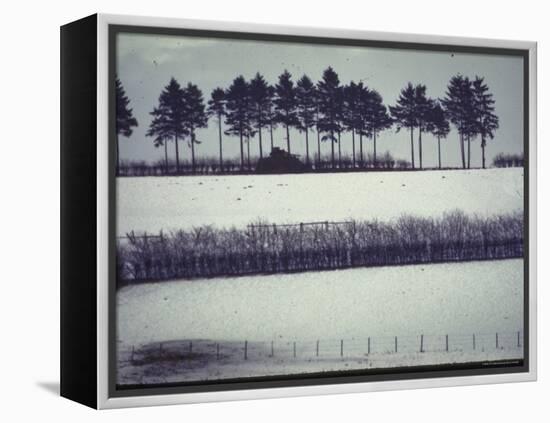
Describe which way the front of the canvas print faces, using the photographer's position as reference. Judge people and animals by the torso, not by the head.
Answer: facing the viewer and to the right of the viewer
